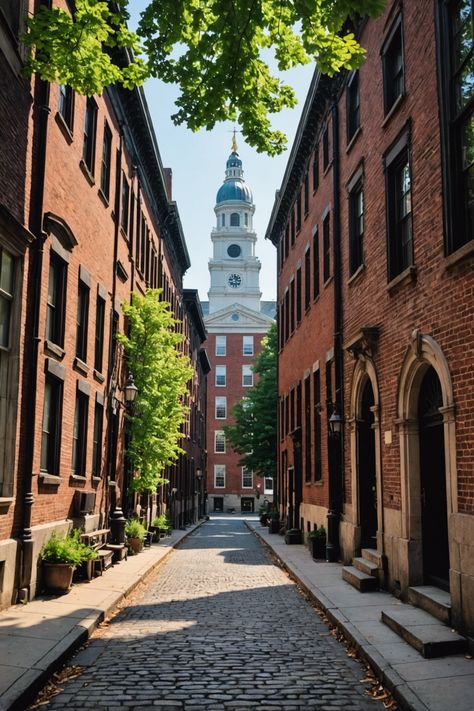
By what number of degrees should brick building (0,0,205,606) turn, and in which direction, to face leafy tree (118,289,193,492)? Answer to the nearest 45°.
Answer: approximately 90° to its left

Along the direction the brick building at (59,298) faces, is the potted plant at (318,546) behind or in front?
in front

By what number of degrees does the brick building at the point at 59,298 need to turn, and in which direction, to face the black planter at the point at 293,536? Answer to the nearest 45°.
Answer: approximately 45° to its left

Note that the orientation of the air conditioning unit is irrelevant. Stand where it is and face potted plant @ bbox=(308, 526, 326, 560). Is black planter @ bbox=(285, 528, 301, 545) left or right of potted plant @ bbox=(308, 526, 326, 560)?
left

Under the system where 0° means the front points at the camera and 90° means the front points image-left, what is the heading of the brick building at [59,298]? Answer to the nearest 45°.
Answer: approximately 270°

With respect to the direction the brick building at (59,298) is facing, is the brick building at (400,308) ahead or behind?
ahead

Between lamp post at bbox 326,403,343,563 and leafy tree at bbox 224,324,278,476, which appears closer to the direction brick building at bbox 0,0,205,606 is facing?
the lamp post

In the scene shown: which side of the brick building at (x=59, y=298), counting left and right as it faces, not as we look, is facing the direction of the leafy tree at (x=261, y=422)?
left

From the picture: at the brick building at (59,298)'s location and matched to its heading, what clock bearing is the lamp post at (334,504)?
The lamp post is roughly at 11 o'clock from the brick building.
